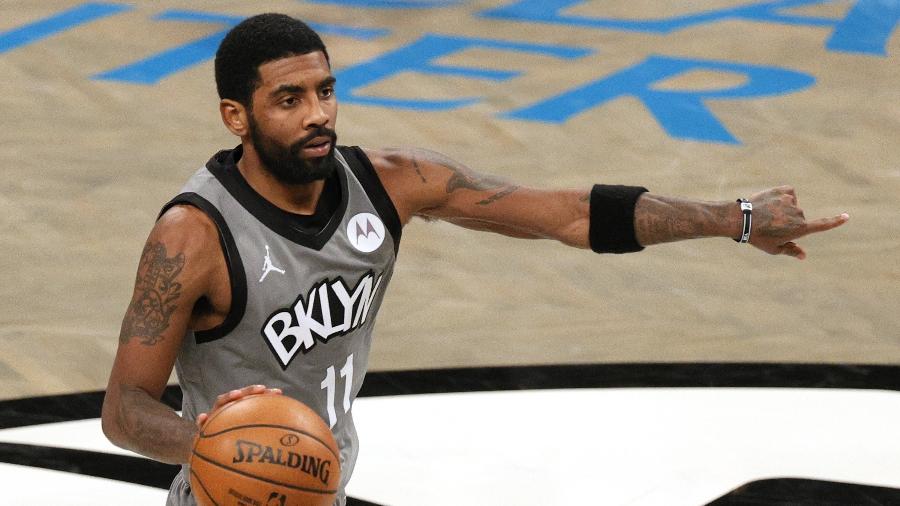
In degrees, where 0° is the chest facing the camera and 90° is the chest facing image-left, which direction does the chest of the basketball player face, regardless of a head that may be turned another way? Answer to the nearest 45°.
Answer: approximately 315°

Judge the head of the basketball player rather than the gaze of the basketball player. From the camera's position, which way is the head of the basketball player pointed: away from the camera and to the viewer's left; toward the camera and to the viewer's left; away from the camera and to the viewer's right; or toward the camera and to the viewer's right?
toward the camera and to the viewer's right
